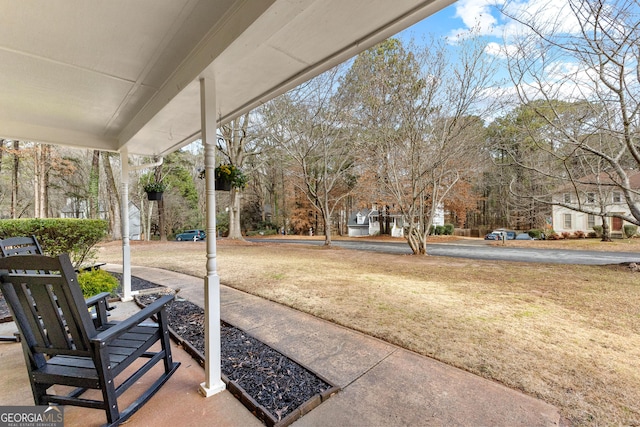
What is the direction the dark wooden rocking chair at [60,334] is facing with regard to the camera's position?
facing away from the viewer and to the right of the viewer

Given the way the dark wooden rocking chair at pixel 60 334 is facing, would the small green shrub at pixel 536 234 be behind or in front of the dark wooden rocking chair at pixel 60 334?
in front

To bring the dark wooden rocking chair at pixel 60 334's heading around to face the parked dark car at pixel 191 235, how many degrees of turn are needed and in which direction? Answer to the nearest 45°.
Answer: approximately 45° to its left

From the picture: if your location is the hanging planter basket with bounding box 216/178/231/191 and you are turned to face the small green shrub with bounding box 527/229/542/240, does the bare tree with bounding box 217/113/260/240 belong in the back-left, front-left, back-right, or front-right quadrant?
front-left

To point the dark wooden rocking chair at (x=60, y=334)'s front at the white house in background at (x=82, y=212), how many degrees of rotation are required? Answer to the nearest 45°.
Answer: approximately 45° to its left

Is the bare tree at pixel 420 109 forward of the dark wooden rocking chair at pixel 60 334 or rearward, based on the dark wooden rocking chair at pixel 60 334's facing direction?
forward

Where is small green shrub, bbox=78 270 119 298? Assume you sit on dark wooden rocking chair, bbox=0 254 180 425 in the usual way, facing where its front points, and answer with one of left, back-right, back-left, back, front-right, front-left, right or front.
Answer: front-left

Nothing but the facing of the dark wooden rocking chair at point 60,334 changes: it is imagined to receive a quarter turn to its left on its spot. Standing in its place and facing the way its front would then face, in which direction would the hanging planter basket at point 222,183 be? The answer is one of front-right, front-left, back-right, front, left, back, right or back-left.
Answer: right
